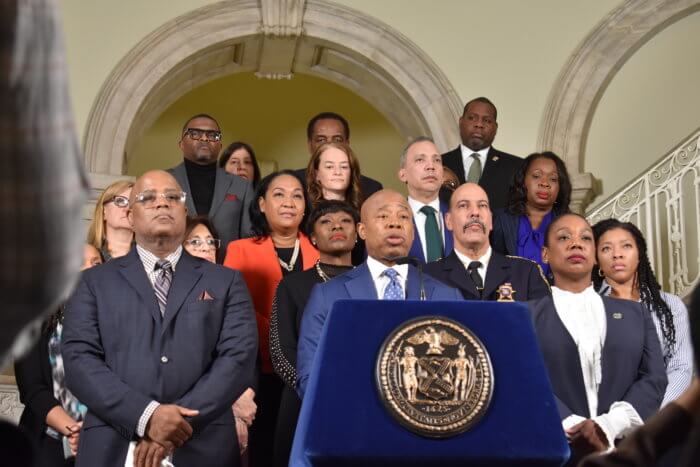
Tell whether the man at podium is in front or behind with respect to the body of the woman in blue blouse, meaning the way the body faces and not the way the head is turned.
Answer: in front

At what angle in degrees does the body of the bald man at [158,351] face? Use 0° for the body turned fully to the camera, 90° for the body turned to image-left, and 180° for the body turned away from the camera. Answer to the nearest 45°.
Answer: approximately 0°

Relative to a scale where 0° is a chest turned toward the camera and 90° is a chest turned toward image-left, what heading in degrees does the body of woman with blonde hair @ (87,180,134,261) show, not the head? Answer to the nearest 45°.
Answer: approximately 315°

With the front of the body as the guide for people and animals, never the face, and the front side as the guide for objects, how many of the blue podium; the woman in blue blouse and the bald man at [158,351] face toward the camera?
3

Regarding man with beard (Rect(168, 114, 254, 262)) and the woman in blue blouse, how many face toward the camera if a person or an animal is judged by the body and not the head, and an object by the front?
2

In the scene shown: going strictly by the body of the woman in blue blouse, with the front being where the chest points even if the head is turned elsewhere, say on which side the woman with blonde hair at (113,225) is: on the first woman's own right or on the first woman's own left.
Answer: on the first woman's own right

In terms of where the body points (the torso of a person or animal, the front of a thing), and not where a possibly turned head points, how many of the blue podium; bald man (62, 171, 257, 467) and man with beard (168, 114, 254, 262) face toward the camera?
3

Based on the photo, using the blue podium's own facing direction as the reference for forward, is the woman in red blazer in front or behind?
behind

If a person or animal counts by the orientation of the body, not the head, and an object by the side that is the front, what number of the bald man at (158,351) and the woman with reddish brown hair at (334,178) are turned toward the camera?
2
